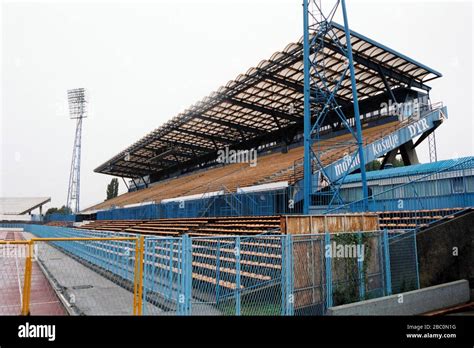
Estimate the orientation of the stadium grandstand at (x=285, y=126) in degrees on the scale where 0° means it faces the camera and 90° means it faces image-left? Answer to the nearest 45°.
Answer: approximately 45°

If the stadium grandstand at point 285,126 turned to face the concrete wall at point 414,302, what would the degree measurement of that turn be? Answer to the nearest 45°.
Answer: approximately 45° to its left
